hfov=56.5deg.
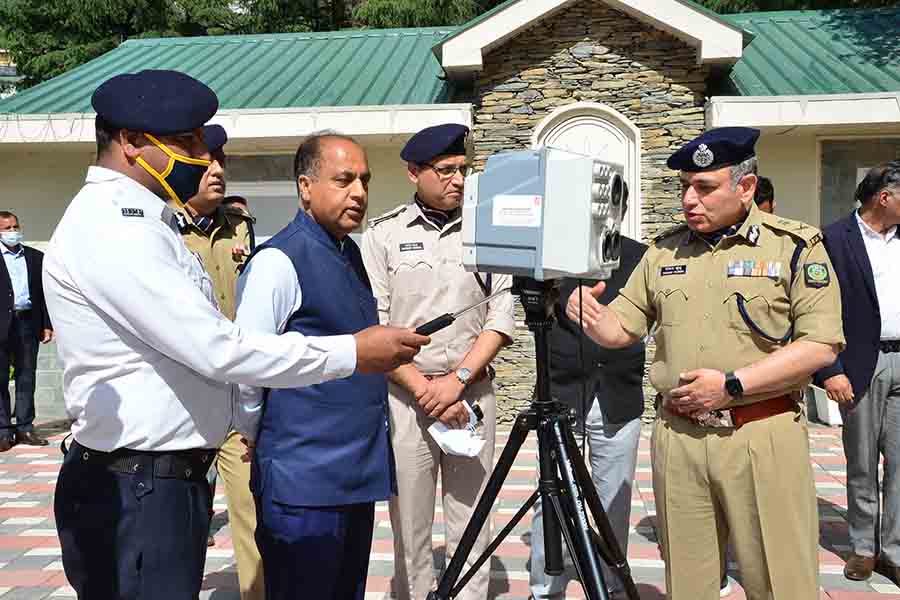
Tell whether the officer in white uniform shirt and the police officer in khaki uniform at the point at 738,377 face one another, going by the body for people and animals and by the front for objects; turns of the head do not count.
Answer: yes

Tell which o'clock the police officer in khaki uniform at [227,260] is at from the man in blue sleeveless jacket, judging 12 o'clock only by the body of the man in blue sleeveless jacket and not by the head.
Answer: The police officer in khaki uniform is roughly at 7 o'clock from the man in blue sleeveless jacket.

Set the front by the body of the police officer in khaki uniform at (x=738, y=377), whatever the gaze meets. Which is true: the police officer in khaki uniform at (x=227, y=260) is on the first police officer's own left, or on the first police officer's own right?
on the first police officer's own right

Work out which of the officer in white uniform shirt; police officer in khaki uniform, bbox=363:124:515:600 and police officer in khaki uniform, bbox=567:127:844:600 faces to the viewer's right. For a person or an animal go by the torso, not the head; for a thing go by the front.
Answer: the officer in white uniform shirt

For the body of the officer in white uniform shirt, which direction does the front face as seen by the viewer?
to the viewer's right

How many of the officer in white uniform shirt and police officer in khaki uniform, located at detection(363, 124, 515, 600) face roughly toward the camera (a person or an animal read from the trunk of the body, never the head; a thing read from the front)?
1

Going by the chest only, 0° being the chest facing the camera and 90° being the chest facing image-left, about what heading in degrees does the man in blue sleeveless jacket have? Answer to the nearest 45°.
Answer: approximately 315°

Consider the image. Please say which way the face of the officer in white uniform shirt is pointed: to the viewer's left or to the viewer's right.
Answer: to the viewer's right

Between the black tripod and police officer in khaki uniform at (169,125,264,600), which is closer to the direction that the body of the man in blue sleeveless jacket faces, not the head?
the black tripod

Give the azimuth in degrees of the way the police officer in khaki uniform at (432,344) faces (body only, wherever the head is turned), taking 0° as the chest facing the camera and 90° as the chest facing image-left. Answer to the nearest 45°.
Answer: approximately 0°
